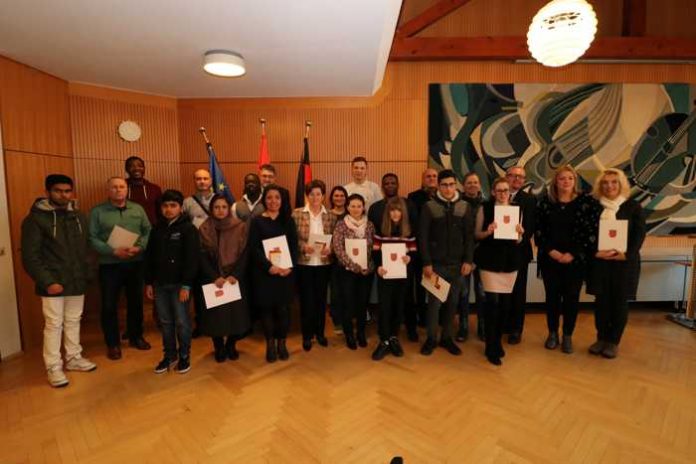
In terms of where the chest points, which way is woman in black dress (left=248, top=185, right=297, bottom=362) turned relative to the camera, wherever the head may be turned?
toward the camera

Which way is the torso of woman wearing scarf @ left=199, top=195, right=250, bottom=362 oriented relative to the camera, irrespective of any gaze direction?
toward the camera

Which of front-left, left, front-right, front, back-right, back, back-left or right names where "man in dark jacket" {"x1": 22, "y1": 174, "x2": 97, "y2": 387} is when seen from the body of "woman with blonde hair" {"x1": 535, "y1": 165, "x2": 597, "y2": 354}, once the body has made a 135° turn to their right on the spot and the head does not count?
left

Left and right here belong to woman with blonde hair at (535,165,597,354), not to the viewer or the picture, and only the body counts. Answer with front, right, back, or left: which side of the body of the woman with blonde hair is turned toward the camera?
front

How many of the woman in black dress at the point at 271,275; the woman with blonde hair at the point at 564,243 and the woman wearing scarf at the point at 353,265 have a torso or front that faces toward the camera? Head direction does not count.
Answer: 3

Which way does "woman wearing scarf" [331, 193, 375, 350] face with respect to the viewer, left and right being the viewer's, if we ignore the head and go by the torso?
facing the viewer

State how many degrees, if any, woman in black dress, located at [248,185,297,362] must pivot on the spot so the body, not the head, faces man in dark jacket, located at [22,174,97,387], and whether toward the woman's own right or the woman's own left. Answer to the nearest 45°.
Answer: approximately 90° to the woman's own right

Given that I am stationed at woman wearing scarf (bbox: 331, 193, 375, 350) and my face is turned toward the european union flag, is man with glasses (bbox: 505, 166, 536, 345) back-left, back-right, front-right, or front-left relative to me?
back-right

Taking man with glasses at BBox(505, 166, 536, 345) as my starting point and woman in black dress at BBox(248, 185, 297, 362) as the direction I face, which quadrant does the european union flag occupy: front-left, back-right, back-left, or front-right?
front-right

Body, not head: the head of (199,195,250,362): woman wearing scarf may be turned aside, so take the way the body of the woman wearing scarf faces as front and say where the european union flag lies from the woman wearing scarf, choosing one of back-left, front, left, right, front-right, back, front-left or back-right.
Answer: back
